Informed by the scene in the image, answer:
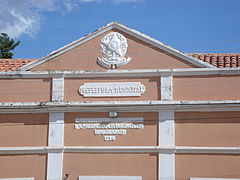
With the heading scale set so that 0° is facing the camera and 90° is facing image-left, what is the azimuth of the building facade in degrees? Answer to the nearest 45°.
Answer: approximately 0°
